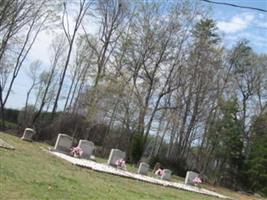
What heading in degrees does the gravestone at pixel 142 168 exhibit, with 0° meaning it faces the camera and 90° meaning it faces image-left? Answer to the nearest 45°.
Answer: approximately 315°

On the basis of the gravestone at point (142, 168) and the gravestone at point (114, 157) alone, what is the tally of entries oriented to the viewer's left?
0

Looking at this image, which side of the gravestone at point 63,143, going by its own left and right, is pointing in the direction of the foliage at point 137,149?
left

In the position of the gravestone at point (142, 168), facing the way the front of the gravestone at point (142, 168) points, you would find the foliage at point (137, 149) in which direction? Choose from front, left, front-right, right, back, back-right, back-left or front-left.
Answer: back-left

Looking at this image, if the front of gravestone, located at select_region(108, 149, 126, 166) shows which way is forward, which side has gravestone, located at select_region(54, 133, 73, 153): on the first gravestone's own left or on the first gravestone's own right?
on the first gravestone's own right

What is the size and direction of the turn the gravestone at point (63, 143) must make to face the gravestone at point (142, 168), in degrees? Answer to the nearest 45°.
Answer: approximately 45° to its left

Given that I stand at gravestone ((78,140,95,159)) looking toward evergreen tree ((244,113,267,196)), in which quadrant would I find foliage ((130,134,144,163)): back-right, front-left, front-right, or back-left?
front-left

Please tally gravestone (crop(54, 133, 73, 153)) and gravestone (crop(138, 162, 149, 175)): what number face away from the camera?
0

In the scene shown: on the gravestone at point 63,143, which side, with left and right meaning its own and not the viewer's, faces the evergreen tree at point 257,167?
left

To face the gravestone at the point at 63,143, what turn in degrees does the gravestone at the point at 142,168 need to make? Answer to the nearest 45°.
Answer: approximately 135° to its right

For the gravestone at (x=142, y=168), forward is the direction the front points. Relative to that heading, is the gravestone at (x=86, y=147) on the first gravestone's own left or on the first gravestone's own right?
on the first gravestone's own right

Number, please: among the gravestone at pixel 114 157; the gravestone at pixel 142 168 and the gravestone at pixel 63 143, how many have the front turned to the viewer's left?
0

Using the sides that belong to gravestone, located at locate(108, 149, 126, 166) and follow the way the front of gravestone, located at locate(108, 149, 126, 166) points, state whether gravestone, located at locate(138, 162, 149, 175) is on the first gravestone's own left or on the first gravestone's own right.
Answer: on the first gravestone's own left

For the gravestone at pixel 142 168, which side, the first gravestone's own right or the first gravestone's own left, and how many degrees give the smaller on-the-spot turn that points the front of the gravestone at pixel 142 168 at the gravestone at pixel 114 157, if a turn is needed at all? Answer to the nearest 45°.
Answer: approximately 135° to the first gravestone's own right
